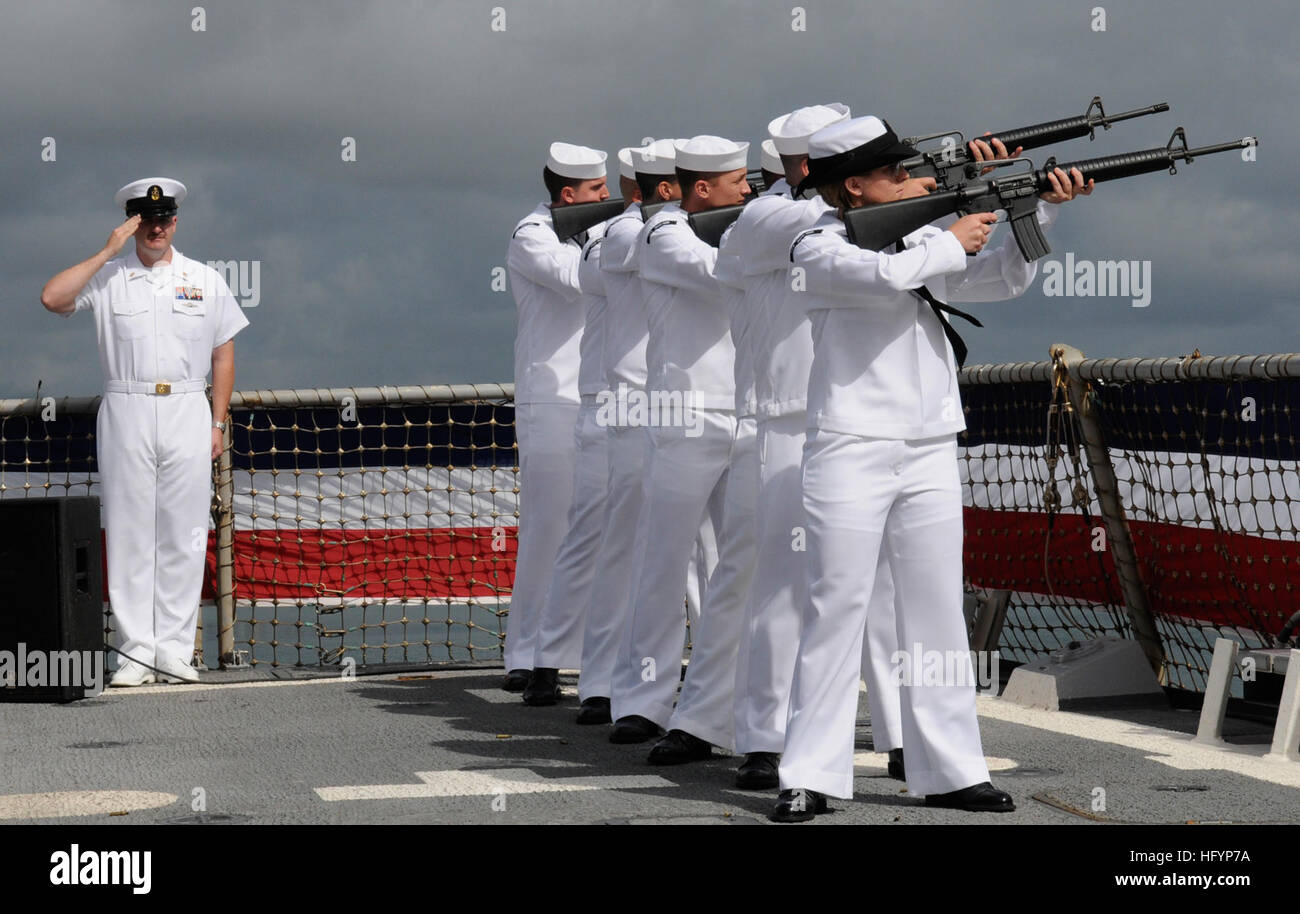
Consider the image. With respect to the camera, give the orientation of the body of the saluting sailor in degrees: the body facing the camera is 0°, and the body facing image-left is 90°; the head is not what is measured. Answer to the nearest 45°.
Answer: approximately 0°

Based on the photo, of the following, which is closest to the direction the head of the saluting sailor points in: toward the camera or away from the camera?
toward the camera

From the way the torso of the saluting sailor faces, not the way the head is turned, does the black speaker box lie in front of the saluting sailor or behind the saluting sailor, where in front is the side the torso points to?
in front
